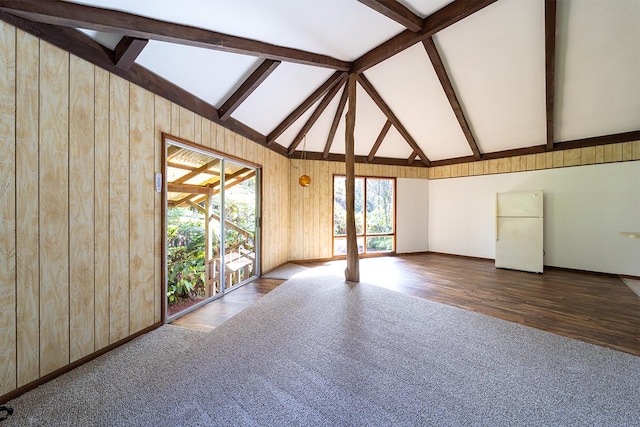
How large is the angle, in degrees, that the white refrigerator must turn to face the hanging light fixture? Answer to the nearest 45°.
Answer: approximately 45° to its right

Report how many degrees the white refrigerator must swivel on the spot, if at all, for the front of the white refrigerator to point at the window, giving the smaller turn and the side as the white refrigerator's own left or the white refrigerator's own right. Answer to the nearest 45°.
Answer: approximately 90° to the white refrigerator's own right

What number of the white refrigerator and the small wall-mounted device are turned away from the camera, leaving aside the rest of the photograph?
0

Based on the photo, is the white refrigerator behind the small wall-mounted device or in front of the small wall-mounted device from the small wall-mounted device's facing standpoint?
in front

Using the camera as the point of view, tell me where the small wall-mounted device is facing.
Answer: facing the viewer and to the right of the viewer

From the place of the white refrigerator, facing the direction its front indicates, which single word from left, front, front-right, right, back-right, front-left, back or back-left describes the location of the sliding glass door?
front-right

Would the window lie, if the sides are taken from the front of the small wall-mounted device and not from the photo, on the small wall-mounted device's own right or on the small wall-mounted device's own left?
on the small wall-mounted device's own left

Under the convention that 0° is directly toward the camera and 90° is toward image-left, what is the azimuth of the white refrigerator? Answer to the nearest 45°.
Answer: approximately 0°

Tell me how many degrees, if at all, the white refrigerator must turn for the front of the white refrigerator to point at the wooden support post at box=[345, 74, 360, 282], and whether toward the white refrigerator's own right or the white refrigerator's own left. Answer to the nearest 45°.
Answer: approximately 45° to the white refrigerator's own right
